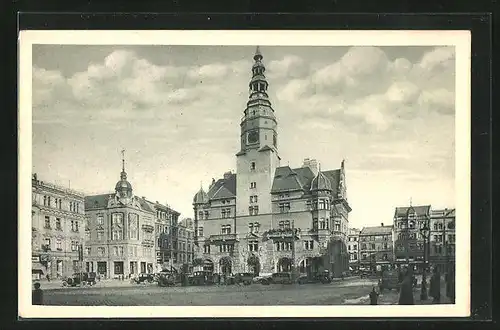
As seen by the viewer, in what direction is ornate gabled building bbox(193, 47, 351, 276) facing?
toward the camera
